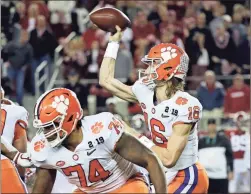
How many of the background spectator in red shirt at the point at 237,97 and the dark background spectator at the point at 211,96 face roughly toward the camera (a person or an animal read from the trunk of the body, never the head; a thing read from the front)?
2

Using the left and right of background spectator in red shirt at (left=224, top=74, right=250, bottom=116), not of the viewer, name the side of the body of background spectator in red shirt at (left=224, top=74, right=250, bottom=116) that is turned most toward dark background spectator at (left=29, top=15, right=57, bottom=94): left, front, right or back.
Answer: right

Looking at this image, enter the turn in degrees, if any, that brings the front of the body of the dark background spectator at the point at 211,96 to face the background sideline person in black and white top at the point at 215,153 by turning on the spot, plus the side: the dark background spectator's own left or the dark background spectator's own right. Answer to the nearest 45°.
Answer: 0° — they already face them

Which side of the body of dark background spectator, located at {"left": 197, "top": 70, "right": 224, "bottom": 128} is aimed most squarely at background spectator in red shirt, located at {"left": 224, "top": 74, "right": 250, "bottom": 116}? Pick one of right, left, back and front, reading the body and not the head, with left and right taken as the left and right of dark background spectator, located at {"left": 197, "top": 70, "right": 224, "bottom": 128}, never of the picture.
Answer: left

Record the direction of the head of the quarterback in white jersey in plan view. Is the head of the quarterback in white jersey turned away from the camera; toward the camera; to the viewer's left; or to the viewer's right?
to the viewer's left

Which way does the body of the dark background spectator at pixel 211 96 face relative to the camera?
toward the camera

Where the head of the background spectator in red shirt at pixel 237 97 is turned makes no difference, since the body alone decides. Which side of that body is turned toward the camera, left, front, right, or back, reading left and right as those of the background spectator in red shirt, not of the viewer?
front
